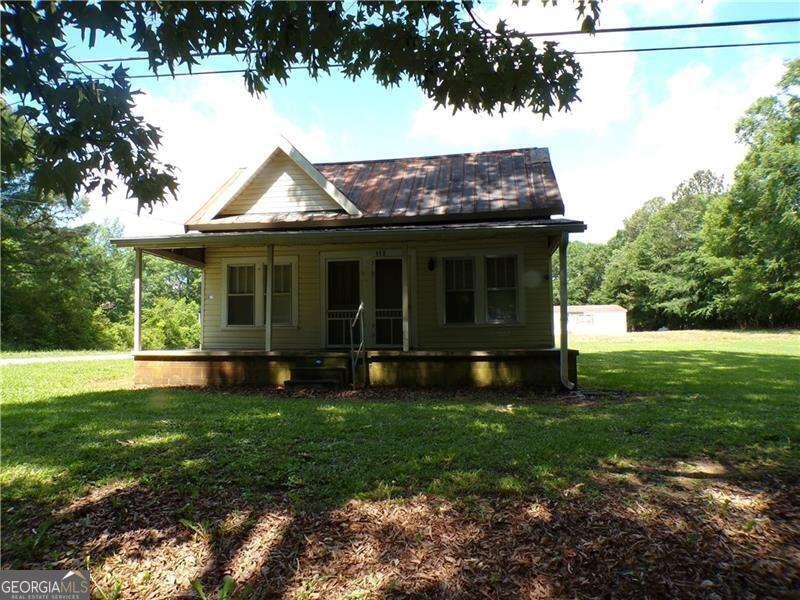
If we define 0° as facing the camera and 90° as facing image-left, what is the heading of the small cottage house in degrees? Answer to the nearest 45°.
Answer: approximately 0°
